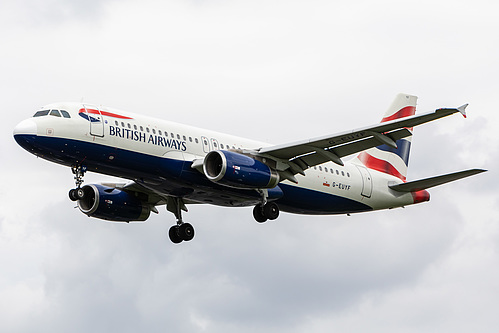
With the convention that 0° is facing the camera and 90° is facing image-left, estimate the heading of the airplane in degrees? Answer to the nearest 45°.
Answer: approximately 45°
